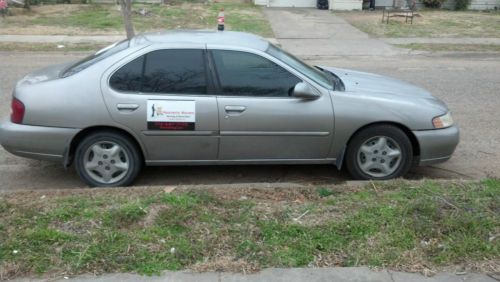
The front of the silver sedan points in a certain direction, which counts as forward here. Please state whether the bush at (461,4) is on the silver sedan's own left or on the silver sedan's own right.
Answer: on the silver sedan's own left

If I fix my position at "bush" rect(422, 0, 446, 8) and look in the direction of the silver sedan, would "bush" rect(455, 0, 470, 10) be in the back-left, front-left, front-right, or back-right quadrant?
back-left

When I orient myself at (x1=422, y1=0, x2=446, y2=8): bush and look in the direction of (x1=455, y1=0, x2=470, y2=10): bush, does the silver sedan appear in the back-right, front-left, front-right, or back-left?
back-right

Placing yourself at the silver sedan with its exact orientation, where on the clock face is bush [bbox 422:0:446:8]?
The bush is roughly at 10 o'clock from the silver sedan.

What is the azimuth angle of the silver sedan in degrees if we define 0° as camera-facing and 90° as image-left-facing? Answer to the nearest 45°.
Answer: approximately 270°
